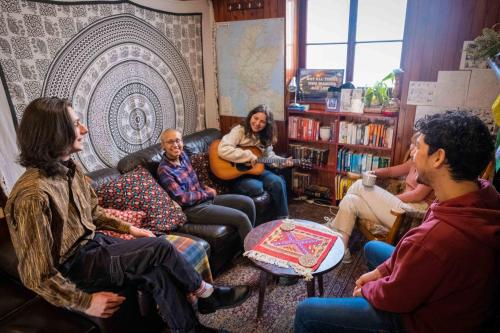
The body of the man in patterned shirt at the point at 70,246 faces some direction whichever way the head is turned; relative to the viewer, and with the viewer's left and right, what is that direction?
facing to the right of the viewer

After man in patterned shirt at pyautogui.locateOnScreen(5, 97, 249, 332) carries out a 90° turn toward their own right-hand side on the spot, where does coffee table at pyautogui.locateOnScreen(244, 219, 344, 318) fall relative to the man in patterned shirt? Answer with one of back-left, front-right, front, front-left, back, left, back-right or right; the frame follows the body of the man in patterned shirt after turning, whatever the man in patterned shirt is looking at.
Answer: left

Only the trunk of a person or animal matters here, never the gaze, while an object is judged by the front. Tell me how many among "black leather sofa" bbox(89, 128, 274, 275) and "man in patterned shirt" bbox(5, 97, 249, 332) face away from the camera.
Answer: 0

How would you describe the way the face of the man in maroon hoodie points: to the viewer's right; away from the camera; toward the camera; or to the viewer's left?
to the viewer's left

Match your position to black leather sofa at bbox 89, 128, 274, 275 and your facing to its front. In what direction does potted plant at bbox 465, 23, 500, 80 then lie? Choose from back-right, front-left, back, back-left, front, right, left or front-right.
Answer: front-left

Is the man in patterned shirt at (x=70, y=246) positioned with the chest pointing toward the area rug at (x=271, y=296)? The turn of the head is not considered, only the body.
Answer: yes

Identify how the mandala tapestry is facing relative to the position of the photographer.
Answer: facing the viewer and to the right of the viewer

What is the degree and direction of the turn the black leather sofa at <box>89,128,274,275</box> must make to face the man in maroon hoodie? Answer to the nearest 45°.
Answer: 0° — it already faces them

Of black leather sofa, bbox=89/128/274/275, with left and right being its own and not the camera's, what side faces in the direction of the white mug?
left

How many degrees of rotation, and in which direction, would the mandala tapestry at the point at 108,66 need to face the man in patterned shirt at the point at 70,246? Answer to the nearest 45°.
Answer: approximately 45° to its right

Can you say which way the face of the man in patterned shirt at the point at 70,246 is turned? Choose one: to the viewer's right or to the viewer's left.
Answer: to the viewer's right

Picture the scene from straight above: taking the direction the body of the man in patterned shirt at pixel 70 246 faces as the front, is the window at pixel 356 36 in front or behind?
in front

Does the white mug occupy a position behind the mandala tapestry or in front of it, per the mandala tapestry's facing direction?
in front
